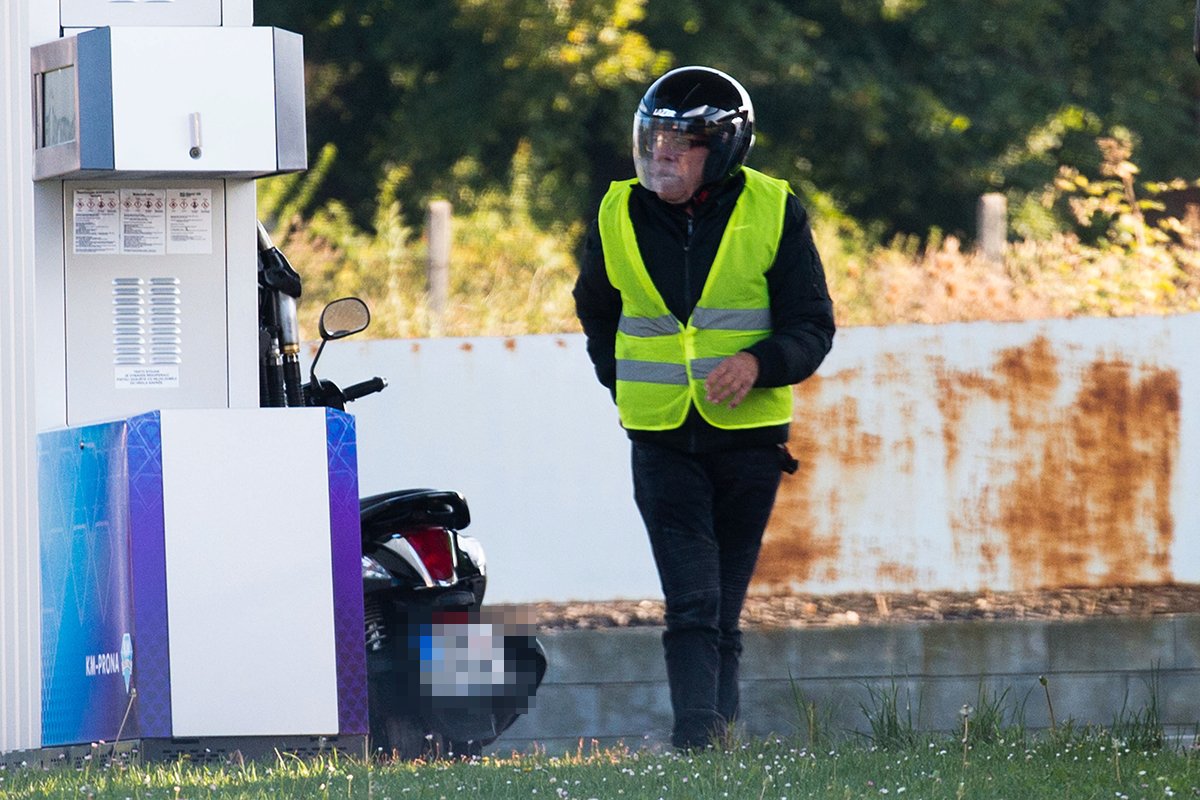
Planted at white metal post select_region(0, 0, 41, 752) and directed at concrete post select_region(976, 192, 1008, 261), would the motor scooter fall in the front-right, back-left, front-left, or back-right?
front-right

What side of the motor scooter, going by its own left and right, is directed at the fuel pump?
left

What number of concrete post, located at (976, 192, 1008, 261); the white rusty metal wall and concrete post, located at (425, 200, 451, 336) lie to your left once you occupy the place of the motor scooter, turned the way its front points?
0

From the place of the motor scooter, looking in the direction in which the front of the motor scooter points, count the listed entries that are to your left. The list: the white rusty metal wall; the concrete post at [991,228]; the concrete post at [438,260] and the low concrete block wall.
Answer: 0

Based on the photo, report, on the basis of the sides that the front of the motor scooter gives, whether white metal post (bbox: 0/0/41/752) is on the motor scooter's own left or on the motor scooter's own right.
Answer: on the motor scooter's own left

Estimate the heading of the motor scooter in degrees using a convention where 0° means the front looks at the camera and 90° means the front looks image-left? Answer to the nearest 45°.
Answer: approximately 135°

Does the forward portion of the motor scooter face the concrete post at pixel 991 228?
no

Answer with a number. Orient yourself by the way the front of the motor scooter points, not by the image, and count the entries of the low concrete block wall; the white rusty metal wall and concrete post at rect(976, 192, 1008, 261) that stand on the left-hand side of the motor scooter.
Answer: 0

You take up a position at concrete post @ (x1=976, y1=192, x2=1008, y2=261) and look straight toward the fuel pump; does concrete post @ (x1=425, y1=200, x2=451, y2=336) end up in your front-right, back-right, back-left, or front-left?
front-right

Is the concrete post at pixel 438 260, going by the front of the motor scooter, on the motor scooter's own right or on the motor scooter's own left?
on the motor scooter's own right
